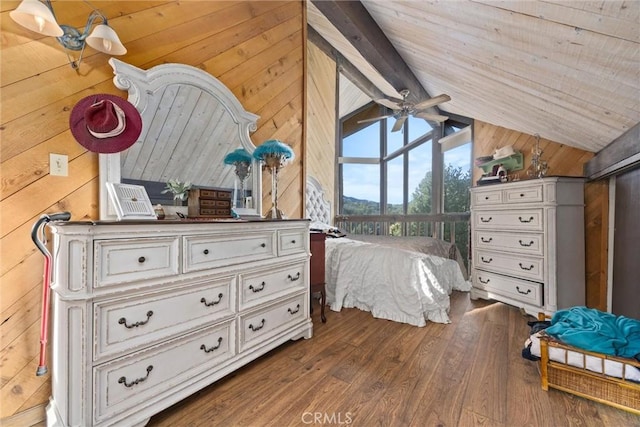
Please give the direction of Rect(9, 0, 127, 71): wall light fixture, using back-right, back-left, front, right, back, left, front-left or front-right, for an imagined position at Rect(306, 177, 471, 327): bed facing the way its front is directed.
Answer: right

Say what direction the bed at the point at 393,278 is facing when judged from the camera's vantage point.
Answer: facing the viewer and to the right of the viewer

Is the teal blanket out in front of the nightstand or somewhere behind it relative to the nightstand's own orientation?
in front

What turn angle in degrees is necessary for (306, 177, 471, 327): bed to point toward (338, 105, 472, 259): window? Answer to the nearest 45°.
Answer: approximately 135° to its left

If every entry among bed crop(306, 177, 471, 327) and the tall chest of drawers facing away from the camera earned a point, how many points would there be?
0

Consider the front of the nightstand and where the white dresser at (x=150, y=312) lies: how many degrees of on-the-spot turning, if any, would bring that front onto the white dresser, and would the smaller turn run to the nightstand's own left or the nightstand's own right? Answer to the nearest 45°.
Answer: approximately 90° to the nightstand's own right

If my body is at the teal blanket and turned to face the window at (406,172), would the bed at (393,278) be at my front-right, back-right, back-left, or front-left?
front-left

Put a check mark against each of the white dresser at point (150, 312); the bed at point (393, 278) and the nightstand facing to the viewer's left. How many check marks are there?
0

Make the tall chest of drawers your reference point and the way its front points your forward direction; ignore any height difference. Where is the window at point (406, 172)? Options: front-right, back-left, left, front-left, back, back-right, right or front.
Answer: right

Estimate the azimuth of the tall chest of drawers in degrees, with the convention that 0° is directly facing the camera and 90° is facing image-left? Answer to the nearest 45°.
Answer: approximately 45°

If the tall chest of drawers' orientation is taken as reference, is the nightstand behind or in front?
in front

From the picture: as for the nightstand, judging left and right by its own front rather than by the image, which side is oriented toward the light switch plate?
right

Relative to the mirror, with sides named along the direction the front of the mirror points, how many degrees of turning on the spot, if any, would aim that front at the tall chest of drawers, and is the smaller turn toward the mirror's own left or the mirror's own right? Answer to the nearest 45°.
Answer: approximately 45° to the mirror's own left

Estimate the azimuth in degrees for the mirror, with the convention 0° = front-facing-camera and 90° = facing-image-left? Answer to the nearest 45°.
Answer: approximately 315°
